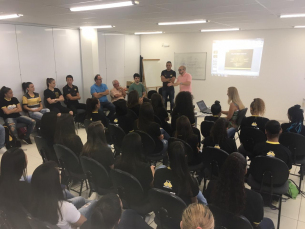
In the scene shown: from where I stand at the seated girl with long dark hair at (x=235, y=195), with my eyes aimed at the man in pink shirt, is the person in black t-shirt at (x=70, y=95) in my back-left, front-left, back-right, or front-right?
front-left

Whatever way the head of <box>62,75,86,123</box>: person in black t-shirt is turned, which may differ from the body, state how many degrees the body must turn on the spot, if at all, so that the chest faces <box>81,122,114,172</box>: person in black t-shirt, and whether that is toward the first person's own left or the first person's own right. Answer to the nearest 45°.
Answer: approximately 45° to the first person's own right

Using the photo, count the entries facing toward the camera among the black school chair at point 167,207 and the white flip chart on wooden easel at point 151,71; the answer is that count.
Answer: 1

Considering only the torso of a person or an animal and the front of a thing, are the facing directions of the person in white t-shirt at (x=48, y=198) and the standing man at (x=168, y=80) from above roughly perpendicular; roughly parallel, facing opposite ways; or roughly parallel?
roughly parallel, facing opposite ways

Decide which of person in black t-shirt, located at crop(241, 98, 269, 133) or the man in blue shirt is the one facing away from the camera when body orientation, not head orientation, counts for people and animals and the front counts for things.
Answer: the person in black t-shirt

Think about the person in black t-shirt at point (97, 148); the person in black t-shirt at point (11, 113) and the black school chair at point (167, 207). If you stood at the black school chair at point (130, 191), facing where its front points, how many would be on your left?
2

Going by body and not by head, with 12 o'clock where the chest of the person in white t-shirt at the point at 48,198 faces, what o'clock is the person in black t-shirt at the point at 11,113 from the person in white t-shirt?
The person in black t-shirt is roughly at 10 o'clock from the person in white t-shirt.

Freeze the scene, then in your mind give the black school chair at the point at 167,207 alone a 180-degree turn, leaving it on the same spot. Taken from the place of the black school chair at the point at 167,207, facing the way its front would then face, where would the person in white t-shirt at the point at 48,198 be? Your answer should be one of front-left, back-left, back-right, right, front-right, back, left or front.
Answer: front-right

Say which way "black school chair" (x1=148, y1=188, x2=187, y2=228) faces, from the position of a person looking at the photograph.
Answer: facing away from the viewer and to the right of the viewer

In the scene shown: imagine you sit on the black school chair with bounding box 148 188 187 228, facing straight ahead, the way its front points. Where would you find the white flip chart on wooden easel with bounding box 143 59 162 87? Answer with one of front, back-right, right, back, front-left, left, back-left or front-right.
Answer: front-left

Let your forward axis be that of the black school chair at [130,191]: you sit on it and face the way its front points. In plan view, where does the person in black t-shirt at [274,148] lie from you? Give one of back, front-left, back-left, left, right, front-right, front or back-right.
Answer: front-right

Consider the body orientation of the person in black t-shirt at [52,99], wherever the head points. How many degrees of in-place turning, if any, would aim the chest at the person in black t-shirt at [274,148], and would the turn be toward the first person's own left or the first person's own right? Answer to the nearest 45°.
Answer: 0° — they already face them

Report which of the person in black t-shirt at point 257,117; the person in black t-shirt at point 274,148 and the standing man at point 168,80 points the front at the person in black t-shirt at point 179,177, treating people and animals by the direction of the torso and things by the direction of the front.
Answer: the standing man

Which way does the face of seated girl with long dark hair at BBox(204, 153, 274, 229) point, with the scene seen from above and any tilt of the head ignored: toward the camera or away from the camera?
away from the camera

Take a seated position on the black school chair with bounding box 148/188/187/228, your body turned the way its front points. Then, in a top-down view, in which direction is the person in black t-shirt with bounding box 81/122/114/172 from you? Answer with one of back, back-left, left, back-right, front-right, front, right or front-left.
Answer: left

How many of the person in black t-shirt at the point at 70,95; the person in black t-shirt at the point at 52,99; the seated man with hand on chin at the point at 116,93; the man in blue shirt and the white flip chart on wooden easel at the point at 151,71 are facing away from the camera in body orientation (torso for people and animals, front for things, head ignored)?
0

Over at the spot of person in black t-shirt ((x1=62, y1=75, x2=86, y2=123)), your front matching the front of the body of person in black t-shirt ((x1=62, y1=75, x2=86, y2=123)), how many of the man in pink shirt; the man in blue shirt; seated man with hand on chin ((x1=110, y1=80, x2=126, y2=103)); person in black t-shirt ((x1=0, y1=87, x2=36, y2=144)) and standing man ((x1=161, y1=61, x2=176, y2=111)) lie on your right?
1

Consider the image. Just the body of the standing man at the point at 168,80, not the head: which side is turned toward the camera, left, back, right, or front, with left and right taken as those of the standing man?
front

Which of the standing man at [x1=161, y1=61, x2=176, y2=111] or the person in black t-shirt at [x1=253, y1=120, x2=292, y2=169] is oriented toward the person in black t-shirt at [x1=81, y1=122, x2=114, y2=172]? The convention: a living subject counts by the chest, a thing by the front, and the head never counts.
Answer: the standing man

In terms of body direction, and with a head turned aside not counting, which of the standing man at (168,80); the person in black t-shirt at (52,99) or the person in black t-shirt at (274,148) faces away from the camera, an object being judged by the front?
the person in black t-shirt at (274,148)
